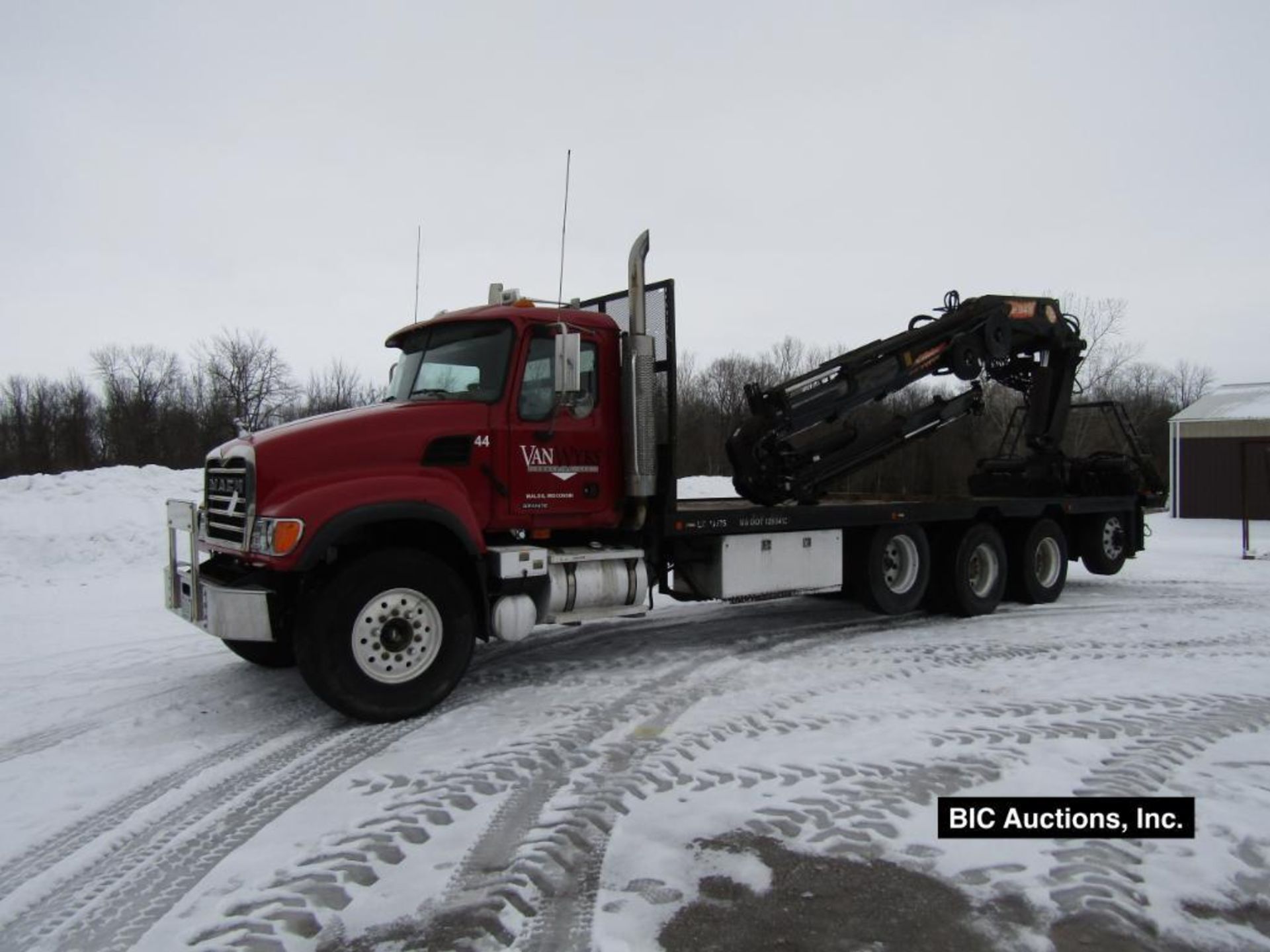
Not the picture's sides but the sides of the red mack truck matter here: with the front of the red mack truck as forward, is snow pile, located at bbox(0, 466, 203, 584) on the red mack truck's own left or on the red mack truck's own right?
on the red mack truck's own right

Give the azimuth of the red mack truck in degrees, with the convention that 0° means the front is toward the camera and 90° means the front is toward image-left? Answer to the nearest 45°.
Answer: approximately 45°

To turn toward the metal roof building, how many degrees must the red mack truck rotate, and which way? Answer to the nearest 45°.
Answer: approximately 180°
